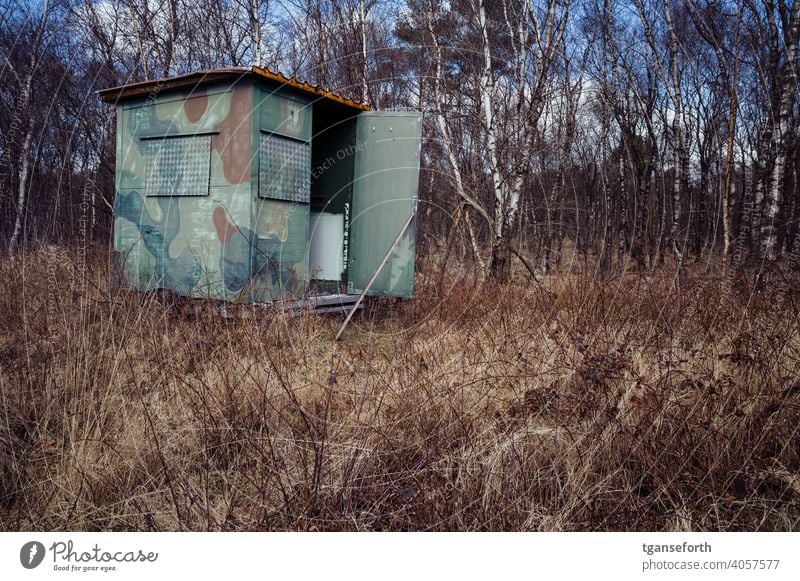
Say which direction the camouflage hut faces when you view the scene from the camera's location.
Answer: facing the viewer and to the right of the viewer
